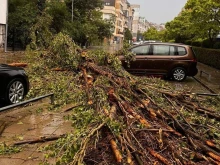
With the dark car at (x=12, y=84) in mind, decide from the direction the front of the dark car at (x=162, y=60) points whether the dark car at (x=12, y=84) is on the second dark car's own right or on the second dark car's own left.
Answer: on the second dark car's own left

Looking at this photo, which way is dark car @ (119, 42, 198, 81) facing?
to the viewer's left

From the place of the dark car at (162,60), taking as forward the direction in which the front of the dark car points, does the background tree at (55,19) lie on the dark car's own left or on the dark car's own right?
on the dark car's own right

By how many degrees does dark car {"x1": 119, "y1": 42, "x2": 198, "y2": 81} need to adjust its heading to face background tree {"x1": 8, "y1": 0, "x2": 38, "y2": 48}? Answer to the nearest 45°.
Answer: approximately 45° to its right

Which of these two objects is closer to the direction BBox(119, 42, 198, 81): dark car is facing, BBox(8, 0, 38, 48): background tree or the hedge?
the background tree

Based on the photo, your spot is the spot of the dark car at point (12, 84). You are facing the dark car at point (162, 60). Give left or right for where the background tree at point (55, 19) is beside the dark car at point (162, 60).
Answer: left

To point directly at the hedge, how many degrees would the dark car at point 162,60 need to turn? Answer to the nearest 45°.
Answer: approximately 90° to its right
